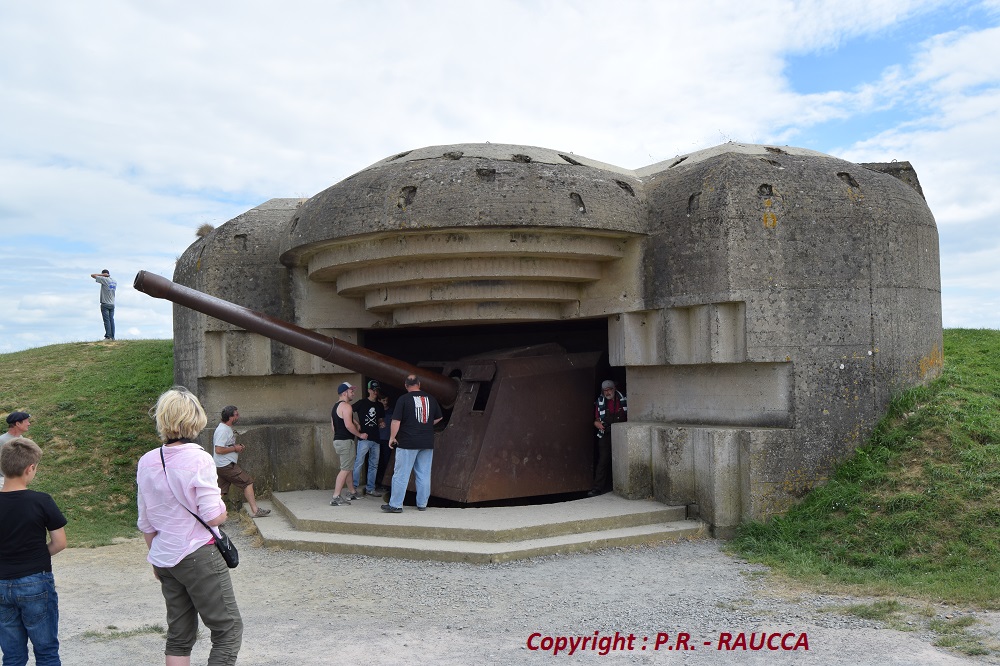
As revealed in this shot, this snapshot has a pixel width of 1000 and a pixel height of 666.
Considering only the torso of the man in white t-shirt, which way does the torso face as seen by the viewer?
to the viewer's right

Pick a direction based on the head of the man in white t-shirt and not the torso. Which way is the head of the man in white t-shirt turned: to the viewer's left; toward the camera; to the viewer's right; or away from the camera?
to the viewer's right

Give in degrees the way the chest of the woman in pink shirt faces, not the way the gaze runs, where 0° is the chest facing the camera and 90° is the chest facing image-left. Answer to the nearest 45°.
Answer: approximately 225°

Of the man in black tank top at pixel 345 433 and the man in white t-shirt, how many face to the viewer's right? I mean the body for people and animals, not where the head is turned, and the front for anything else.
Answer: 2

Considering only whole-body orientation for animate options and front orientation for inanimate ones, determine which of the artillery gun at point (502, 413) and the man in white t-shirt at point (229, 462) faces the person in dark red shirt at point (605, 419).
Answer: the man in white t-shirt

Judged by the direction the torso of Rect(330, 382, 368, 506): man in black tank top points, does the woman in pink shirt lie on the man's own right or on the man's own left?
on the man's own right

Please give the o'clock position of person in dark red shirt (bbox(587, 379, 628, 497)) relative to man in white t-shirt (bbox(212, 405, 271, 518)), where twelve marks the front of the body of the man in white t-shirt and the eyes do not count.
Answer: The person in dark red shirt is roughly at 12 o'clock from the man in white t-shirt.

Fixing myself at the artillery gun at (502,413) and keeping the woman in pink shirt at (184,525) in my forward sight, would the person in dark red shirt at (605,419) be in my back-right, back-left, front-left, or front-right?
back-left

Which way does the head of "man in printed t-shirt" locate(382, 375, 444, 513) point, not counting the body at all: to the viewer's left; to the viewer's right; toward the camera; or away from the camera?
away from the camera

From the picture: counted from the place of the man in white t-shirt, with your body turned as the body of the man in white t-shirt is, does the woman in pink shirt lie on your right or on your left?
on your right

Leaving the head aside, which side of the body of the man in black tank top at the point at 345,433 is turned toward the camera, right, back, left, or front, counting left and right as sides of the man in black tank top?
right

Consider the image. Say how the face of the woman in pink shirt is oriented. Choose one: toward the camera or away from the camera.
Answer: away from the camera

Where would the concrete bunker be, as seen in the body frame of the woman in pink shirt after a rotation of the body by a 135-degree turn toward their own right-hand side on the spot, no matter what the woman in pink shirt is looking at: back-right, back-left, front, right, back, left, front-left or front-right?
back-left

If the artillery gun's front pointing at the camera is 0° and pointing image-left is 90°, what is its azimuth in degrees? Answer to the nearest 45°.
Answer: approximately 45°
